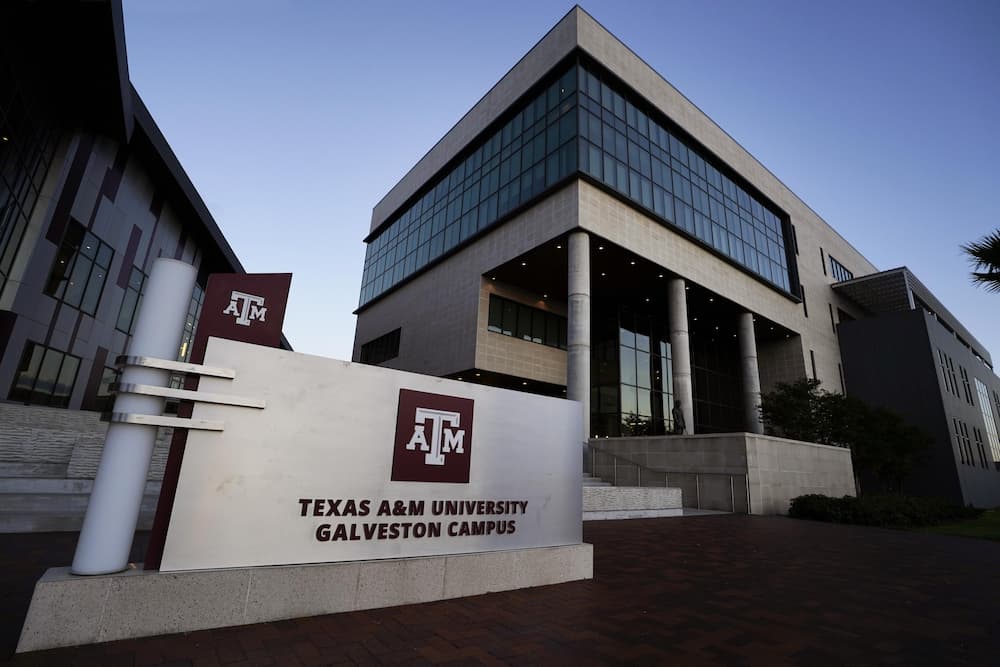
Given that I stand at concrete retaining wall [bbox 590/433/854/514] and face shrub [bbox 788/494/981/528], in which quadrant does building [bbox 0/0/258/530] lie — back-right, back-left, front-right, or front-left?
back-right

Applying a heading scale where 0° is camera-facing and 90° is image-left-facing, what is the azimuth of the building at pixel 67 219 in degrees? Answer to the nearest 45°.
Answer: approximately 315°

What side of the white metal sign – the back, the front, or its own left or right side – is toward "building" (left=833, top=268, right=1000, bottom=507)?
left

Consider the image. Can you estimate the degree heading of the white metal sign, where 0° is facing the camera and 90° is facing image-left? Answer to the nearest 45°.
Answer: approximately 315°

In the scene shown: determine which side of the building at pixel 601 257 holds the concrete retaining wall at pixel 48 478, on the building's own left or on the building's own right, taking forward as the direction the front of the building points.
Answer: on the building's own right

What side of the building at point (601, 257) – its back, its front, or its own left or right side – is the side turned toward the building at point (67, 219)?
right

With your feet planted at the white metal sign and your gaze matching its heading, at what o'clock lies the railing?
The railing is roughly at 9 o'clock from the white metal sign.
